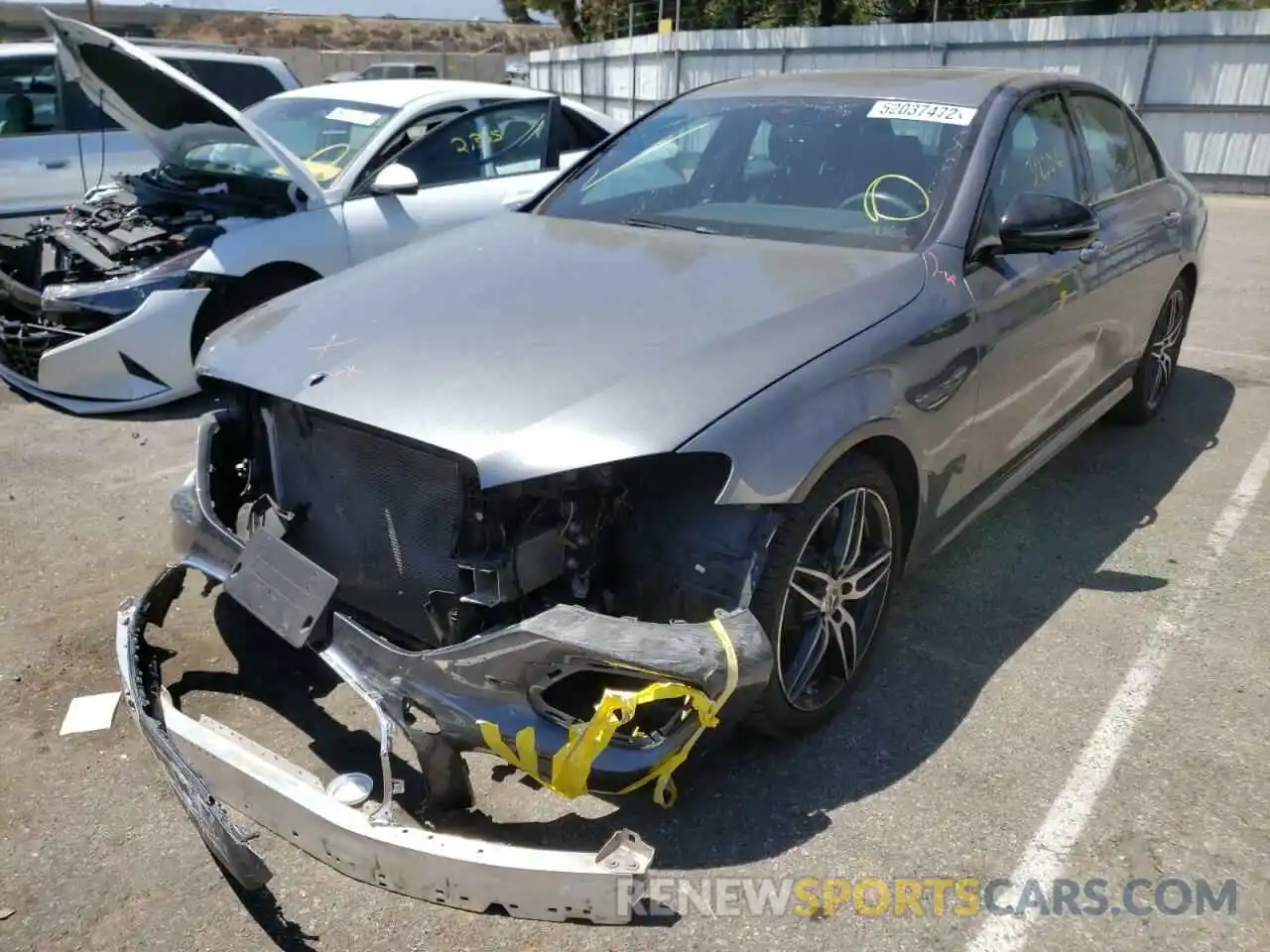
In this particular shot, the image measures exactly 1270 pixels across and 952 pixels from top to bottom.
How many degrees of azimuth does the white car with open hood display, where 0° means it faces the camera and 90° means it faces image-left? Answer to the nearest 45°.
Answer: approximately 45°

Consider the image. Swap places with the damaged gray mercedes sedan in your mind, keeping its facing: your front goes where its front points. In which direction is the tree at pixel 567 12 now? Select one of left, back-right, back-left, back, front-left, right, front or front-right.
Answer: back-right

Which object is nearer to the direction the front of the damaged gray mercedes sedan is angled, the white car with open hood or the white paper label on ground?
the white paper label on ground

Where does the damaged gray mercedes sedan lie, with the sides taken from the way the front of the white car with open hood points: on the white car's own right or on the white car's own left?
on the white car's own left

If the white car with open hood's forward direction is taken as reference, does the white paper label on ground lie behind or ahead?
ahead

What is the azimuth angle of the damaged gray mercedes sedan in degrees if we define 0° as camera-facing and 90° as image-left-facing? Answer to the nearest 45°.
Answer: approximately 45°

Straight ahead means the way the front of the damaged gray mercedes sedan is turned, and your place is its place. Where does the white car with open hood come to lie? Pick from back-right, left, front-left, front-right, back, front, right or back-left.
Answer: right

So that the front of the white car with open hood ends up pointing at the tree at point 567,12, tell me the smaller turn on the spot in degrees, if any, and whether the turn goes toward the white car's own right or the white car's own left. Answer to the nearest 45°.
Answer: approximately 135° to the white car's own right

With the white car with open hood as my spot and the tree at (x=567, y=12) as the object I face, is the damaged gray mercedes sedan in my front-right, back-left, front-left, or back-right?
back-right
